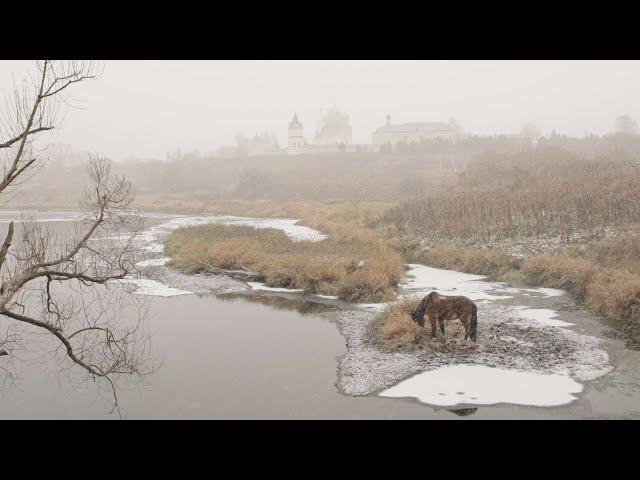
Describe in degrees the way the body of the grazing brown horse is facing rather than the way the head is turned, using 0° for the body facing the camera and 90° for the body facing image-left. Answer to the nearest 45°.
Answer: approximately 90°

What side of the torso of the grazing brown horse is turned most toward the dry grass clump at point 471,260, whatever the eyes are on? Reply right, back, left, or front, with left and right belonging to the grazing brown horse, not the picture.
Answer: right

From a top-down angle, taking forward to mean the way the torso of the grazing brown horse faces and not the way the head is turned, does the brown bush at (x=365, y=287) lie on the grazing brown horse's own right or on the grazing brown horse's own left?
on the grazing brown horse's own right

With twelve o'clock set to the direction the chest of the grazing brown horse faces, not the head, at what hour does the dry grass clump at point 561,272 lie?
The dry grass clump is roughly at 4 o'clock from the grazing brown horse.

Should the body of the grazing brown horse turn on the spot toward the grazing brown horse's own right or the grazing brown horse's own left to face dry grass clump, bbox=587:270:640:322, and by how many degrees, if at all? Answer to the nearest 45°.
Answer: approximately 135° to the grazing brown horse's own right

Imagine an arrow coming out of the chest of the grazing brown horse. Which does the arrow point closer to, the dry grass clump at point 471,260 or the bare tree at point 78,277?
the bare tree

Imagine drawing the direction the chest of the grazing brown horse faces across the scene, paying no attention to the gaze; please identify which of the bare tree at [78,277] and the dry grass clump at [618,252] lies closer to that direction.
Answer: the bare tree
